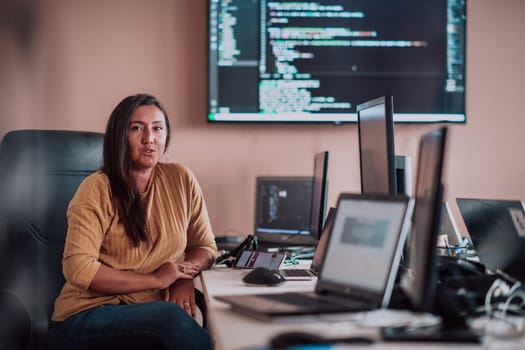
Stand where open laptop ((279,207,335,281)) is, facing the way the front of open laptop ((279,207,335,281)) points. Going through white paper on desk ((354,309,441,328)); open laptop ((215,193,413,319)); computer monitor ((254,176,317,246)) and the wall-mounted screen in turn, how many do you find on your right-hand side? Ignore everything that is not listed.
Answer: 2

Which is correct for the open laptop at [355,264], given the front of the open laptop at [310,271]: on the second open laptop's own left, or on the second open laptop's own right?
on the second open laptop's own left

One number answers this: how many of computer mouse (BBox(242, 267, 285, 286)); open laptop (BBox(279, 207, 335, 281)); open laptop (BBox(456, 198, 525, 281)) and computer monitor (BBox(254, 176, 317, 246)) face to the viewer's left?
1

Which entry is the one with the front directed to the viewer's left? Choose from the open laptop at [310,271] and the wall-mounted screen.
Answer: the open laptop

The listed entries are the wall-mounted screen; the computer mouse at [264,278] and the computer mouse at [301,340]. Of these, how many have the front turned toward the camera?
1

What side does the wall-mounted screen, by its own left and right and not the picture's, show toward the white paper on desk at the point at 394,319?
front

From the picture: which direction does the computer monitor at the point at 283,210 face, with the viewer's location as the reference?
facing the viewer

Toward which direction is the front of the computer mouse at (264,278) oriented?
to the viewer's right

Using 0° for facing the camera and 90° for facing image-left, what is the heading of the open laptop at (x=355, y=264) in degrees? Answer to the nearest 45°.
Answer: approximately 45°

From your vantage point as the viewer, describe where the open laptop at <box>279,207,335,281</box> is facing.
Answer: facing to the left of the viewer

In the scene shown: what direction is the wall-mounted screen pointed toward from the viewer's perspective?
toward the camera

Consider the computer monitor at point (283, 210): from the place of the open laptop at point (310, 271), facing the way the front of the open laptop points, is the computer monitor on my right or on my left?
on my right
